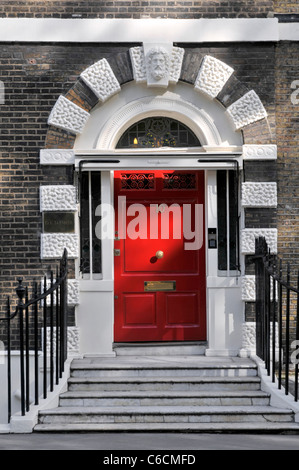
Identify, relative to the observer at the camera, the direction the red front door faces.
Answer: facing the viewer

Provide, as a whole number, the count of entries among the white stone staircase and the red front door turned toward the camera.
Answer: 2

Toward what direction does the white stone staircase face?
toward the camera

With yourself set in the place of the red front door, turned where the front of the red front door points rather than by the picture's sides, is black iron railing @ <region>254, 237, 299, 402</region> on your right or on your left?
on your left

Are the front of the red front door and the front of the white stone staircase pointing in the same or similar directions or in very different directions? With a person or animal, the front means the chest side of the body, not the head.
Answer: same or similar directions
